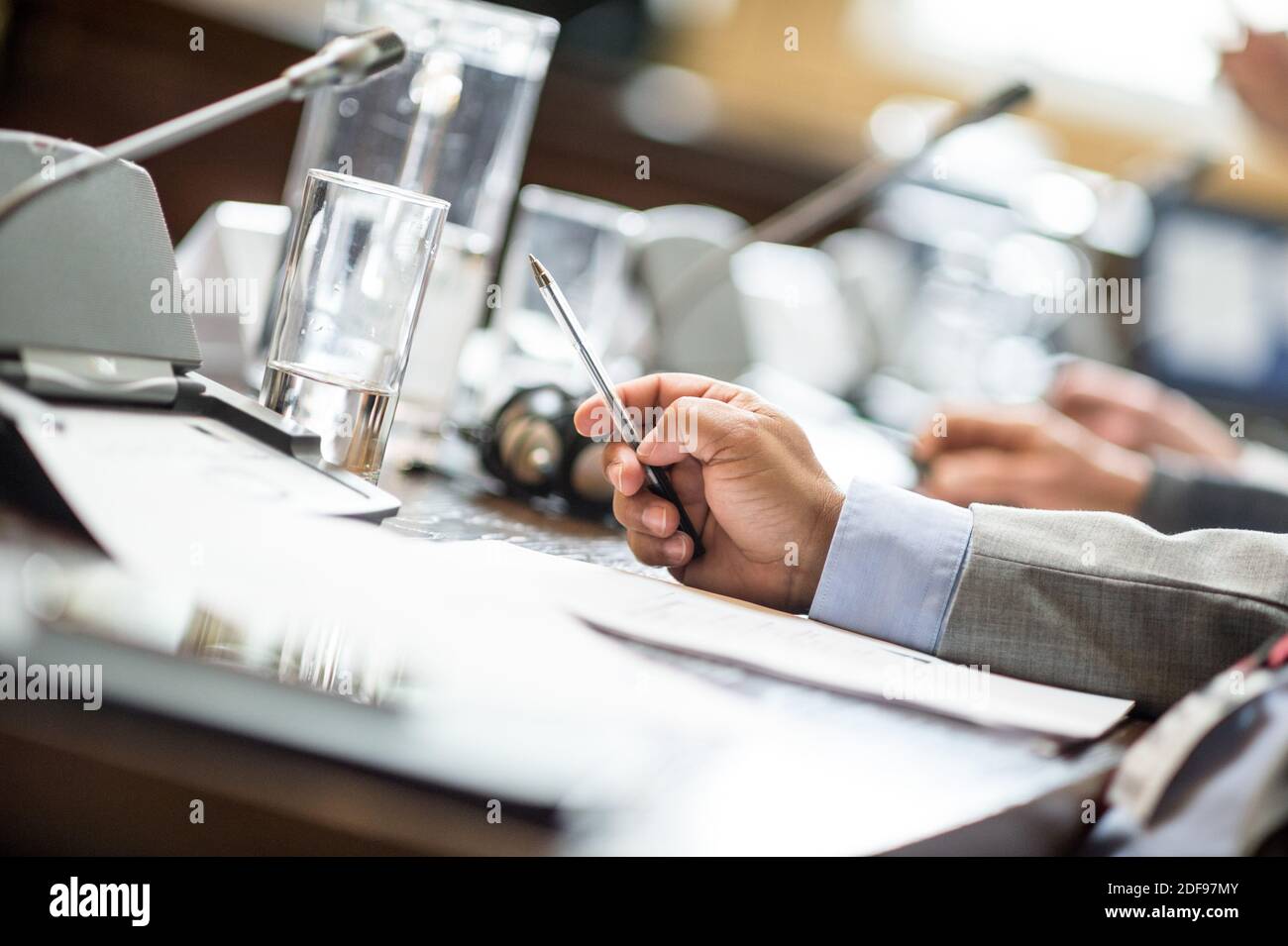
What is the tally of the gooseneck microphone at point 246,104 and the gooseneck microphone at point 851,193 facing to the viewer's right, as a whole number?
2

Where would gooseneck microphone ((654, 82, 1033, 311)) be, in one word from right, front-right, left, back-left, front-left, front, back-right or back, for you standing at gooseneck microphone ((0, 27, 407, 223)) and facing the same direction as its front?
front-left

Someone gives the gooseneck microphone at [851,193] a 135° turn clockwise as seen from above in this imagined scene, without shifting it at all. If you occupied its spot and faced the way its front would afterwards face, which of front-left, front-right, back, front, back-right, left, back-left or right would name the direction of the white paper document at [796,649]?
front-left

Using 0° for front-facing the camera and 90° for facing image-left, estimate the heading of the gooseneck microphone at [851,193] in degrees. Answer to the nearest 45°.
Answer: approximately 270°

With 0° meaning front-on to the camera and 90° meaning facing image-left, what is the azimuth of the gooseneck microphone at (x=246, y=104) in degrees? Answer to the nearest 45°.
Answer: approximately 270°

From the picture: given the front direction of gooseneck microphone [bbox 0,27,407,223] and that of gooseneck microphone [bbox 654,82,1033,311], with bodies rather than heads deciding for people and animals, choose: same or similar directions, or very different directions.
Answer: same or similar directions
